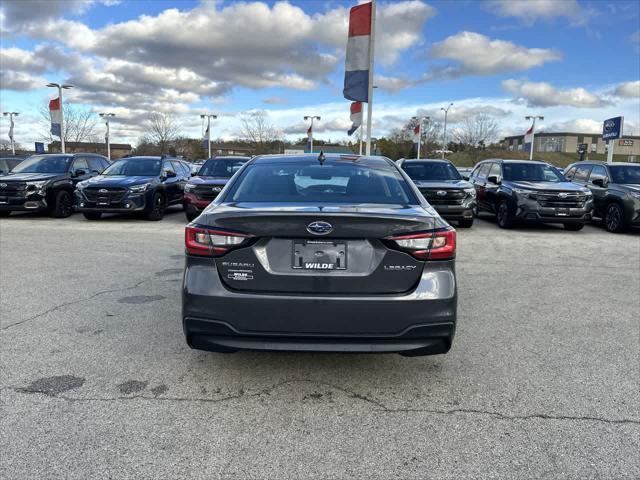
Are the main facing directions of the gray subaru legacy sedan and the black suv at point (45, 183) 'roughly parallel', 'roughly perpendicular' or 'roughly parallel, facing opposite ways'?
roughly parallel, facing opposite ways

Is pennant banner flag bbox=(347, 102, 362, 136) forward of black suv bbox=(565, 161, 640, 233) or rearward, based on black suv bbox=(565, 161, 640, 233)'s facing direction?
rearward

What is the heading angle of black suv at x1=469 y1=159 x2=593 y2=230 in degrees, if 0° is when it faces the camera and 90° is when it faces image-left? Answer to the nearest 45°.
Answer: approximately 315°

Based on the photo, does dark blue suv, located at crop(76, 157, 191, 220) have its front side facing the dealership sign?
no

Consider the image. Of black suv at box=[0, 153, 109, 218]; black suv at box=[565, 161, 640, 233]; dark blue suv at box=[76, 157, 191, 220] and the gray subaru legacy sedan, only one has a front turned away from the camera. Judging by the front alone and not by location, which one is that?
the gray subaru legacy sedan

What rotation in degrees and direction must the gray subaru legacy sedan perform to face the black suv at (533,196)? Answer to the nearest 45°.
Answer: approximately 45° to its right

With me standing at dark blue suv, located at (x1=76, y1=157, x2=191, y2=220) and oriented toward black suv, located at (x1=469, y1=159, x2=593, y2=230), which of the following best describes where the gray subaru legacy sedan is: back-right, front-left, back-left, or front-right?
front-right

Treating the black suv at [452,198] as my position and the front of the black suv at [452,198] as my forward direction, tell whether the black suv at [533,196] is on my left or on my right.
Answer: on my left

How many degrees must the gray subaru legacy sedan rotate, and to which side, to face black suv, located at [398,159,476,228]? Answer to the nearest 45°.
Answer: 0° — it already faces it

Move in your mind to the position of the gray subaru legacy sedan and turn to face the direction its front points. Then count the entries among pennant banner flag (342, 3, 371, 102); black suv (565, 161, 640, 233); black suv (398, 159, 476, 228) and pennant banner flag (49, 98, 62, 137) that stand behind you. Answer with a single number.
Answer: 0

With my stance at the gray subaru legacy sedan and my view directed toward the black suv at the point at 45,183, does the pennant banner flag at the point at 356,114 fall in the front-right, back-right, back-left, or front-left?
front-right

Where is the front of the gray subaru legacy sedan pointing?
away from the camera

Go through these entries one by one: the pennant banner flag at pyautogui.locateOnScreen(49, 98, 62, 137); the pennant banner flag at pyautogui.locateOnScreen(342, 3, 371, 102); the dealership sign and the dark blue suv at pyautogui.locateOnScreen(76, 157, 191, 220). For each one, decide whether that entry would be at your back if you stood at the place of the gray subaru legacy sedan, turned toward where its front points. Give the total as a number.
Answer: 0

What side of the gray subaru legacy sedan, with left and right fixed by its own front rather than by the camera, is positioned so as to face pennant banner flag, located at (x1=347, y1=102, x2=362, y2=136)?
front

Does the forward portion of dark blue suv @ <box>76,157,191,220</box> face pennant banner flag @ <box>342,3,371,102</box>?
no

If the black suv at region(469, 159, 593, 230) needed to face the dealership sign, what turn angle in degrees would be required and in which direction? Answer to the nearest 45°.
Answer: approximately 135° to its left

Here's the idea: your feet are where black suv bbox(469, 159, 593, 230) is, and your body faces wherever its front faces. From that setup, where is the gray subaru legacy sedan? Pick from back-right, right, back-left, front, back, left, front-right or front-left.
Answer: front-right
